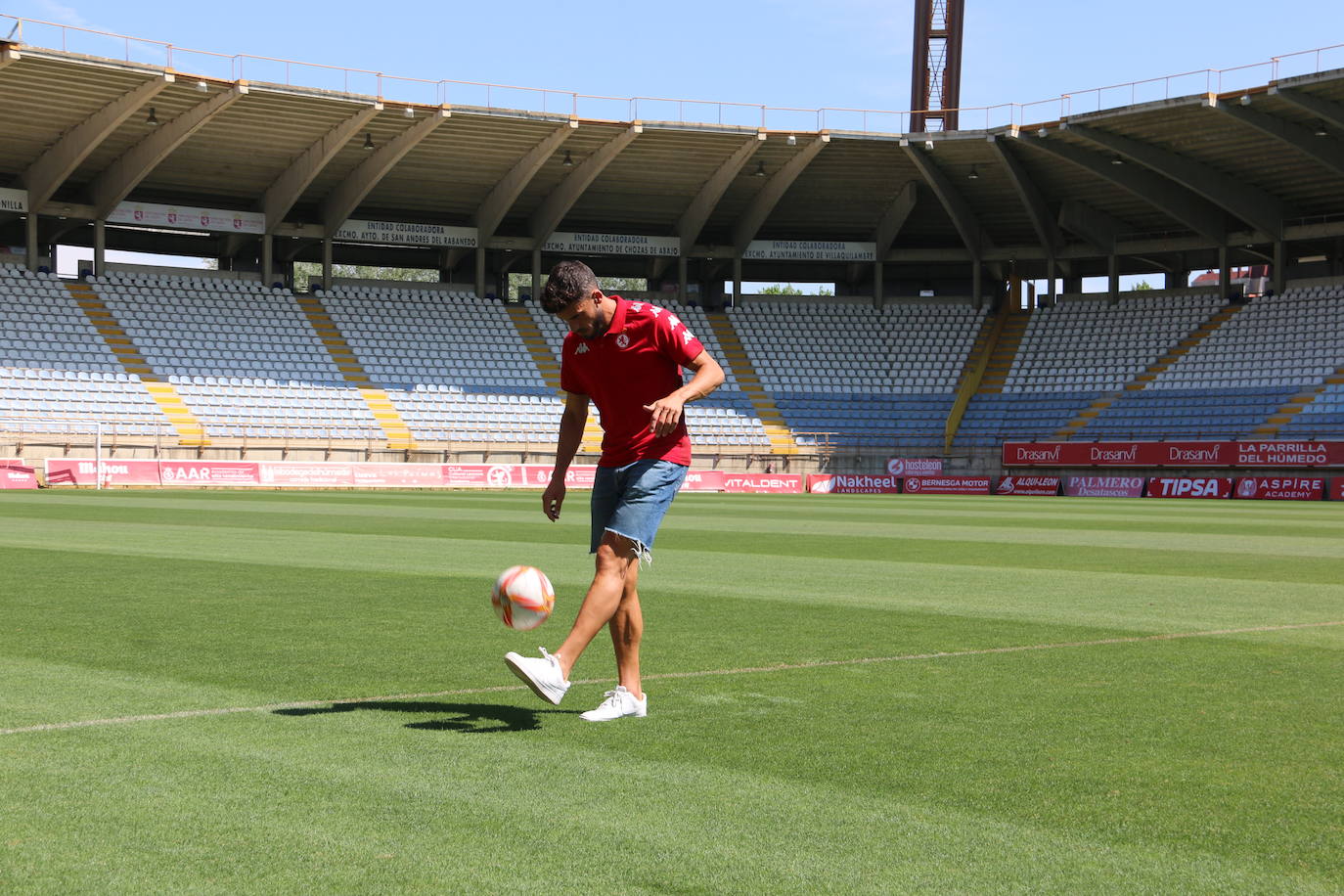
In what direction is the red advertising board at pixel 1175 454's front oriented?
toward the camera

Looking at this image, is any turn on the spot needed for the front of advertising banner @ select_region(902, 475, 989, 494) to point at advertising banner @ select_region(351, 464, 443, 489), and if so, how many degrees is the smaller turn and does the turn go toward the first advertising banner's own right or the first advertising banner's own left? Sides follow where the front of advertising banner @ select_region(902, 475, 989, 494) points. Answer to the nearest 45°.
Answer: approximately 45° to the first advertising banner's own right

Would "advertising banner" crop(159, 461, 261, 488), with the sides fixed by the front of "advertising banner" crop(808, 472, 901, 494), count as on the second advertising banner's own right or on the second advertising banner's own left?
on the second advertising banner's own right

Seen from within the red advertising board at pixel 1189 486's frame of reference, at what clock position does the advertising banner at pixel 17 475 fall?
The advertising banner is roughly at 2 o'clock from the red advertising board.

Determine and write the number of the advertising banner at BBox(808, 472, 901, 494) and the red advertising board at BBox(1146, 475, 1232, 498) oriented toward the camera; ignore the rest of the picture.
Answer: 2

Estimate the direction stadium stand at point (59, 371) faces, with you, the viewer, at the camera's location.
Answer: facing the viewer

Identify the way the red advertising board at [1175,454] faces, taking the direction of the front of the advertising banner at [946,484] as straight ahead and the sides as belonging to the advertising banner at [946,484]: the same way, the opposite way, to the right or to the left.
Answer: the same way

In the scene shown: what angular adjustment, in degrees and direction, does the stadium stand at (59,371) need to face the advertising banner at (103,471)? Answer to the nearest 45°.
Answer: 0° — it already faces it

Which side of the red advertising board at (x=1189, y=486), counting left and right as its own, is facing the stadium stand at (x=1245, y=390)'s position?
back

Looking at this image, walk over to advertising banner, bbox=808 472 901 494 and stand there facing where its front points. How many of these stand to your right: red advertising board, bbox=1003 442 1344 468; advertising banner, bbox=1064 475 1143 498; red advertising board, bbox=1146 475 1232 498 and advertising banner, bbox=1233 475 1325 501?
0

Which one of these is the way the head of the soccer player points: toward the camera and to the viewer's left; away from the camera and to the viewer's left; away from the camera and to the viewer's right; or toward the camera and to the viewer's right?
toward the camera and to the viewer's left

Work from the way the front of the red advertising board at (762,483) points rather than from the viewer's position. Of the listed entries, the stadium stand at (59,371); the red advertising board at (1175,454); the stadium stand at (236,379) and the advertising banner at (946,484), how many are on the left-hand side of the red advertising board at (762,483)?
2

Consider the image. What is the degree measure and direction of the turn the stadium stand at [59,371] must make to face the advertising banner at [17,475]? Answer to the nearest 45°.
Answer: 0° — it already faces it

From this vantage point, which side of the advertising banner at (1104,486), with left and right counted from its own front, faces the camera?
front

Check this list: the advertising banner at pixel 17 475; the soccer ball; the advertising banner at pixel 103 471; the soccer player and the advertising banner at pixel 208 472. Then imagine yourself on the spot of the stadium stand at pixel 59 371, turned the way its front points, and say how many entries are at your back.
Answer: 0

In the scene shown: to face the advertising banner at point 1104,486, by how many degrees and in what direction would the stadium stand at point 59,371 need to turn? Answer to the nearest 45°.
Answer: approximately 90° to its left

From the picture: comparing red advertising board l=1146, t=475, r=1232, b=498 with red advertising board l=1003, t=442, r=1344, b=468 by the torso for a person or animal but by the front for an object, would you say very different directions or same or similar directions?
same or similar directions

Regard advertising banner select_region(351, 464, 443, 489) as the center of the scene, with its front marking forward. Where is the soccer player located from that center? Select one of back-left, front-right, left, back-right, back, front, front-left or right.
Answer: front
